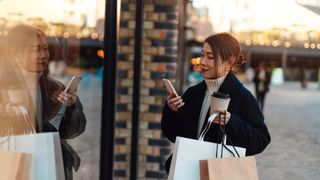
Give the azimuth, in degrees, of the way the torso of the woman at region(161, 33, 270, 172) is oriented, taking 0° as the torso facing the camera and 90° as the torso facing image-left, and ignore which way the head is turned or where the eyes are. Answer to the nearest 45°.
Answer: approximately 45°
